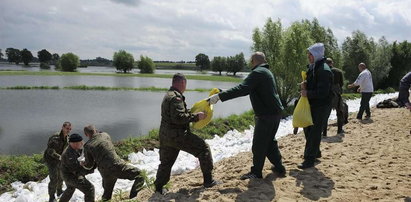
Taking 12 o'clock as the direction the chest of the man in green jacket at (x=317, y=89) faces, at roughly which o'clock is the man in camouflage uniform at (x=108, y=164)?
The man in camouflage uniform is roughly at 11 o'clock from the man in green jacket.

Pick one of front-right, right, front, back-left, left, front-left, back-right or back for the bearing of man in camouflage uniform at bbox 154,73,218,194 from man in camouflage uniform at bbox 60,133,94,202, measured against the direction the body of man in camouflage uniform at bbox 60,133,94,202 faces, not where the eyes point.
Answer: front-right

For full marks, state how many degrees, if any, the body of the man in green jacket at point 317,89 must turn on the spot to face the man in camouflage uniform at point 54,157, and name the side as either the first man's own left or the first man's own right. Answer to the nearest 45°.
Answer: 0° — they already face them

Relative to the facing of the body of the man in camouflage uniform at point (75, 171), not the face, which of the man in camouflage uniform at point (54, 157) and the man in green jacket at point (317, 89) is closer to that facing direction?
the man in green jacket

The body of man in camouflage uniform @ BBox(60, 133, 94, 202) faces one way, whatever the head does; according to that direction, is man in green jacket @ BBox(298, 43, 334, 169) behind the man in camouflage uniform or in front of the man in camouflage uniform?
in front

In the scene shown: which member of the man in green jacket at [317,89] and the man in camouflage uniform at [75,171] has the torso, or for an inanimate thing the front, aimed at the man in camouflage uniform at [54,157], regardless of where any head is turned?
the man in green jacket

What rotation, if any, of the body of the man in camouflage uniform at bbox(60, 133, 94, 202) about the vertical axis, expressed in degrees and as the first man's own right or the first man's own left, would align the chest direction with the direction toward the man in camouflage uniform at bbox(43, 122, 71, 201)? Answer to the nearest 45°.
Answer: approximately 90° to the first man's own left

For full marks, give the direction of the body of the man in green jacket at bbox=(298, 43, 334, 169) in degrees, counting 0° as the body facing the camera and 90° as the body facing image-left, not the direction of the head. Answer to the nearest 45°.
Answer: approximately 90°

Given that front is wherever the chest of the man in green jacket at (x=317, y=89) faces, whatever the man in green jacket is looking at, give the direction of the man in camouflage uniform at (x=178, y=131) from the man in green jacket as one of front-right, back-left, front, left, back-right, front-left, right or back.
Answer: front-left

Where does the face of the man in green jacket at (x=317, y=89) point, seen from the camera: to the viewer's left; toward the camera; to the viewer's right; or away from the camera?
to the viewer's left

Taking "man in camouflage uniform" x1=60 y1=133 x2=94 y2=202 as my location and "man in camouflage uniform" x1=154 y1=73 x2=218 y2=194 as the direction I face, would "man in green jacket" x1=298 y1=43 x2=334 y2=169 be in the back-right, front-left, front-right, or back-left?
front-left
